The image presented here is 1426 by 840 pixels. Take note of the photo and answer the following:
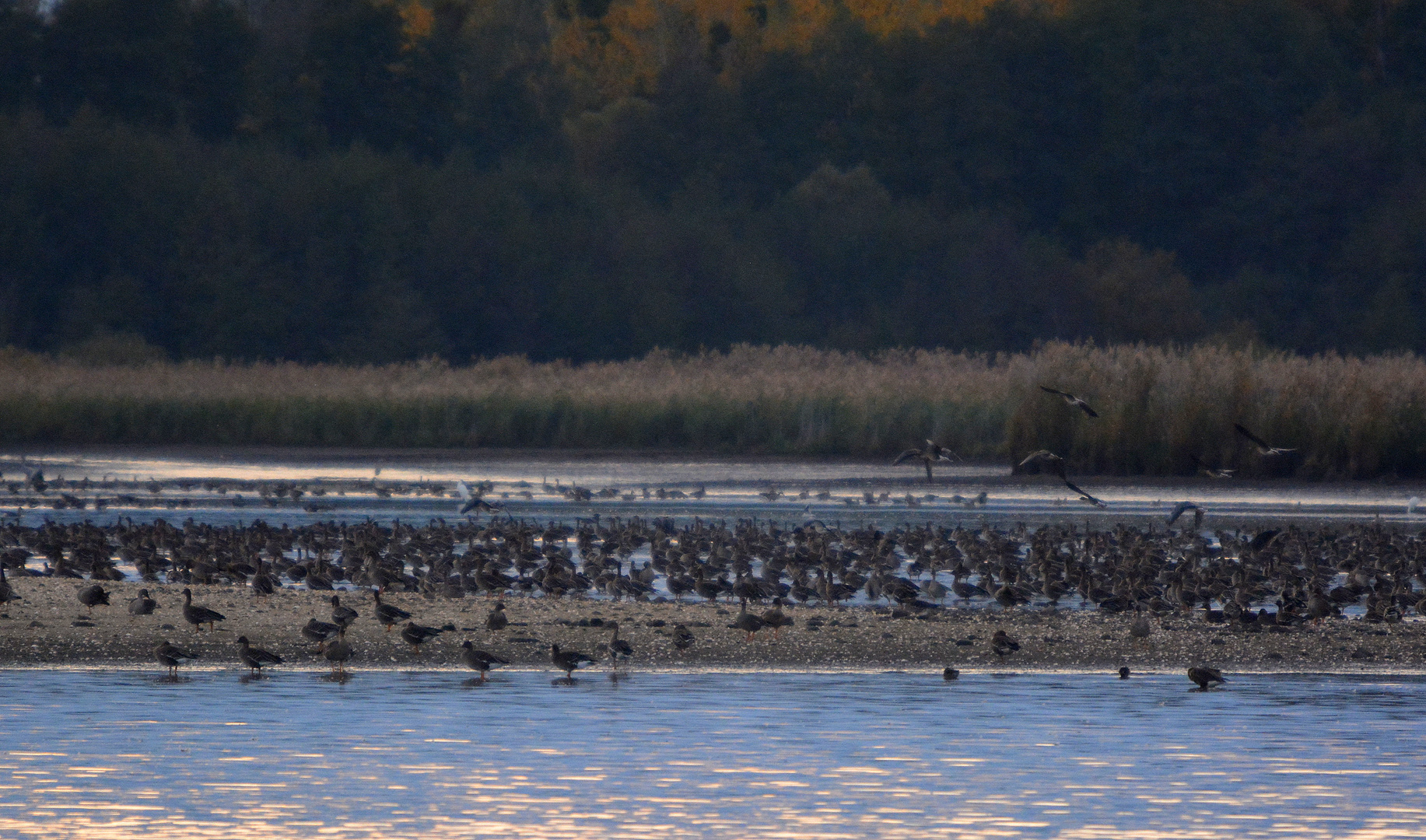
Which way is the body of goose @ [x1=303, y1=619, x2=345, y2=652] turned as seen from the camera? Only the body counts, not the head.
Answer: to the viewer's left

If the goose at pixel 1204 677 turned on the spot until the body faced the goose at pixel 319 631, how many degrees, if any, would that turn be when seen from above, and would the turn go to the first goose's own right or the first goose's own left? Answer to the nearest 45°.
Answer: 0° — it already faces it

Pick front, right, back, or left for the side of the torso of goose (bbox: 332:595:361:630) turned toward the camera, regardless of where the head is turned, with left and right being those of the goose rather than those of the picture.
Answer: left

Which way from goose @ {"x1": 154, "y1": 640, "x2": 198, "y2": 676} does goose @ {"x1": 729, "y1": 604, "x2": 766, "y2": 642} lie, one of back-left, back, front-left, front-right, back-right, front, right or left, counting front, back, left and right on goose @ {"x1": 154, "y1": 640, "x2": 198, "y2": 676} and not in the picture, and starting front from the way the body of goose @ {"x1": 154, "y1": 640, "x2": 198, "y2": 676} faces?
back

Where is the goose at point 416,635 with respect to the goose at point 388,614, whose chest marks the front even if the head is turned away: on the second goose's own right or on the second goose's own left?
on the second goose's own left

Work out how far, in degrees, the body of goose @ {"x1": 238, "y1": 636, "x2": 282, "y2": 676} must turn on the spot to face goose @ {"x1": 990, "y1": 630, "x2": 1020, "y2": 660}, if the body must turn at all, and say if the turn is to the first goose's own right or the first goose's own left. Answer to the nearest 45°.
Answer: approximately 180°

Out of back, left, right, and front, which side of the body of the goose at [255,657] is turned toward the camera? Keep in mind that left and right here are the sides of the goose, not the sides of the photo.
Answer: left

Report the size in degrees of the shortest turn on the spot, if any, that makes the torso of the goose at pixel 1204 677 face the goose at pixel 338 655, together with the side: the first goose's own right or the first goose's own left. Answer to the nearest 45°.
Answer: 0° — it already faces it

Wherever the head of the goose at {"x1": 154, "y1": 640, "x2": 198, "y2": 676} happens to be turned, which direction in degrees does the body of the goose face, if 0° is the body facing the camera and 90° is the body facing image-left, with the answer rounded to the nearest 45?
approximately 90°

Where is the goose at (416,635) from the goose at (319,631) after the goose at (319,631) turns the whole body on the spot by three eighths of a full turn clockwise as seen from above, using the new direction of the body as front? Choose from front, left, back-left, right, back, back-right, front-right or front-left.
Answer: front-right

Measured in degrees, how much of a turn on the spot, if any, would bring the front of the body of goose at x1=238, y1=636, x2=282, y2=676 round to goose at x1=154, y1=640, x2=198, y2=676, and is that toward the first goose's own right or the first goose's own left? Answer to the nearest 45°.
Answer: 0° — it already faces it

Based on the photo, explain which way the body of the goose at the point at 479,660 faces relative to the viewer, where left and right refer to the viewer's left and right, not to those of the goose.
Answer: facing to the left of the viewer

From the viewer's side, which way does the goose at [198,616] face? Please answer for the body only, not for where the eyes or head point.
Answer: to the viewer's left

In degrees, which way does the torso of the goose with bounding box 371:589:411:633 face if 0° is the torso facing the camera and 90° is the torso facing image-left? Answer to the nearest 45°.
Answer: approximately 90°
